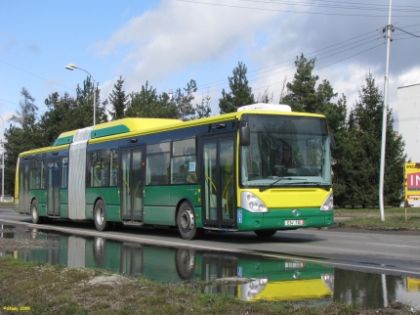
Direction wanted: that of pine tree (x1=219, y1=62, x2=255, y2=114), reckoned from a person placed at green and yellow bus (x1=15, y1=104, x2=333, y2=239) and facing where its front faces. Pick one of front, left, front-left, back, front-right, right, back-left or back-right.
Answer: back-left

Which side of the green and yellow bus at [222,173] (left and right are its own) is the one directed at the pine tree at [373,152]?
left

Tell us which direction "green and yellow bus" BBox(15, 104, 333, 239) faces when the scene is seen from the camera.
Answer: facing the viewer and to the right of the viewer

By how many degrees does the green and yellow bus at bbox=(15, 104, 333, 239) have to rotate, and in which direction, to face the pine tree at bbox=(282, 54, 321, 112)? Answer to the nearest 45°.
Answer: approximately 135° to its left
